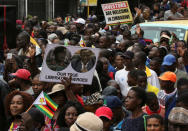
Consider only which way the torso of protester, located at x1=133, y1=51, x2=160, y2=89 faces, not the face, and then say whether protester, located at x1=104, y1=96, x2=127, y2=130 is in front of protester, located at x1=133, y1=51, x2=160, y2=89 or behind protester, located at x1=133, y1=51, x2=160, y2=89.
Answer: in front

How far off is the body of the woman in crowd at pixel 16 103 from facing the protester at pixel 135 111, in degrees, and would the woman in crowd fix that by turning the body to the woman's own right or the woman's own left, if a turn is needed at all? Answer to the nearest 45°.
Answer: approximately 135° to the woman's own left

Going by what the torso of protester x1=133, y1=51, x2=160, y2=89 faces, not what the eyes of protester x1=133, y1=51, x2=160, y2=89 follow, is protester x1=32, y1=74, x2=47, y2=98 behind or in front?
in front

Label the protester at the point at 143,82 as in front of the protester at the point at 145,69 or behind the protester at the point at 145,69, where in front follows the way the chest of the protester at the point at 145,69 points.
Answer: in front
